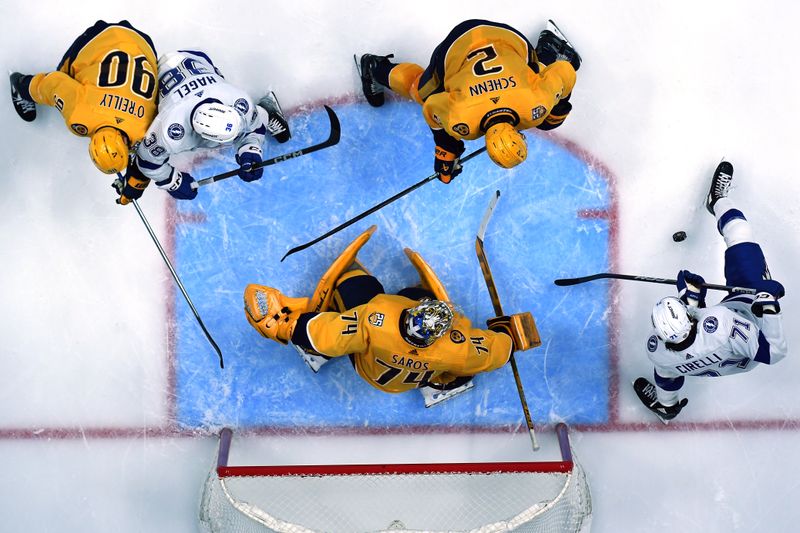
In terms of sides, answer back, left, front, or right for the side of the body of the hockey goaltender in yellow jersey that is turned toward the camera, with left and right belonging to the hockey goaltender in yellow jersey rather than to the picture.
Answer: back

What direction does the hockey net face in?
away from the camera

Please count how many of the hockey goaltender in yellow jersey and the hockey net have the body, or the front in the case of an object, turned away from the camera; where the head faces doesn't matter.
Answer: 2
